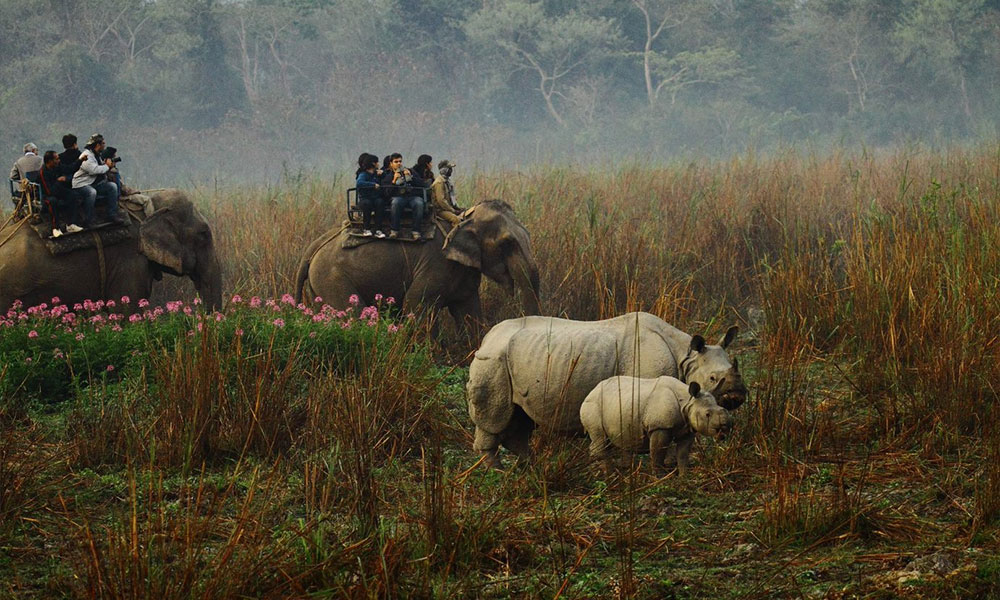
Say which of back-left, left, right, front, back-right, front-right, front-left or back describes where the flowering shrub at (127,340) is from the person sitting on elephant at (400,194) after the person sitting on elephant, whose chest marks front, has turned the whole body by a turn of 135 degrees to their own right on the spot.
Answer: left

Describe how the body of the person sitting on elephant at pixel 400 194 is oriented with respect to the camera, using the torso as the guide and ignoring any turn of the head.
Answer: toward the camera

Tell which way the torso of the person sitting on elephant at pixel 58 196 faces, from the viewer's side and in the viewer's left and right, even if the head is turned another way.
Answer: facing the viewer and to the right of the viewer

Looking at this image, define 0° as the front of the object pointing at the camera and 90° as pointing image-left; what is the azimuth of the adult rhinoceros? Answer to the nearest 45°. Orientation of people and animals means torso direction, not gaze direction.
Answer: approximately 270°

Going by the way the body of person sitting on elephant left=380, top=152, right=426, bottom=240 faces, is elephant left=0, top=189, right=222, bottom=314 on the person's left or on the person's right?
on the person's right

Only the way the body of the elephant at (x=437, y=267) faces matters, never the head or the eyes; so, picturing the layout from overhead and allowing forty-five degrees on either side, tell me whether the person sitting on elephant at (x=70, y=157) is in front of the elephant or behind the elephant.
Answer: behind

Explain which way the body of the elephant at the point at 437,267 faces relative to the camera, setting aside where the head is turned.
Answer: to the viewer's right

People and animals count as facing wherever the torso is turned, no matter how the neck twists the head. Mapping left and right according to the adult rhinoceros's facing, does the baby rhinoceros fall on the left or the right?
on its right

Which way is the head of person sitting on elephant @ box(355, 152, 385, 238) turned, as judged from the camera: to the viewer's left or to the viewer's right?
to the viewer's right

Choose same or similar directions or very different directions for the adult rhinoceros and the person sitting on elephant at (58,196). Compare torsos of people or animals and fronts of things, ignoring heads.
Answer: same or similar directions

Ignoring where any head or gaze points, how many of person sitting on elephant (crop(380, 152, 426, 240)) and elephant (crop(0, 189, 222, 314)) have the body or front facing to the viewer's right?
1

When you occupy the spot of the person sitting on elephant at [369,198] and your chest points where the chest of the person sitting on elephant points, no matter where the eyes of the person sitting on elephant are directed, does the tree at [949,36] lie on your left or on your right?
on your left

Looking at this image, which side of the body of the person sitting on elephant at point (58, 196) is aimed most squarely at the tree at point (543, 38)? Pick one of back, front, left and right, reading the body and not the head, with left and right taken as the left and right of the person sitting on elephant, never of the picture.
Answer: left

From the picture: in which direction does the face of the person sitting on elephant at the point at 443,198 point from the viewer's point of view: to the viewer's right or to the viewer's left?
to the viewer's right

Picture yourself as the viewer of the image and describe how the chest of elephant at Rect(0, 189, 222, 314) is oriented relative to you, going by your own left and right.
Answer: facing to the right of the viewer
